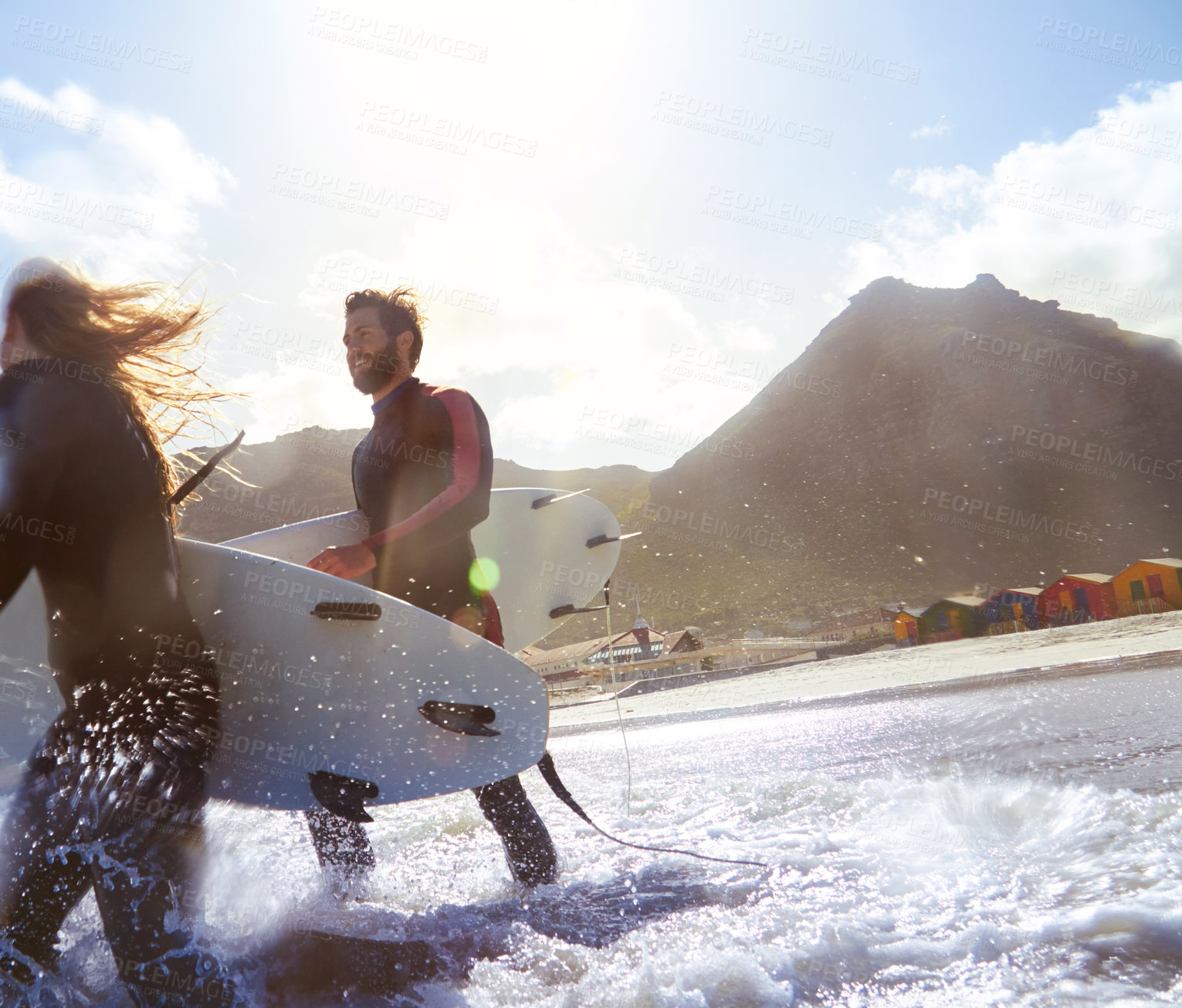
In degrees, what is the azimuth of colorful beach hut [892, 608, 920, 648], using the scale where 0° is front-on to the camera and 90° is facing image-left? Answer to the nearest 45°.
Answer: approximately 45°

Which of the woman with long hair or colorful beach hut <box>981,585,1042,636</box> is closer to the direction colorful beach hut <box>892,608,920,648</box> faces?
the woman with long hair

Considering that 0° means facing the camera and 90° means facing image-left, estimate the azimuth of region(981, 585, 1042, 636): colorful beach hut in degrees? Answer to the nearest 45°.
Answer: approximately 45°

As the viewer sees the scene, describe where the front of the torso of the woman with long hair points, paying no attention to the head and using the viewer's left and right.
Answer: facing to the left of the viewer
